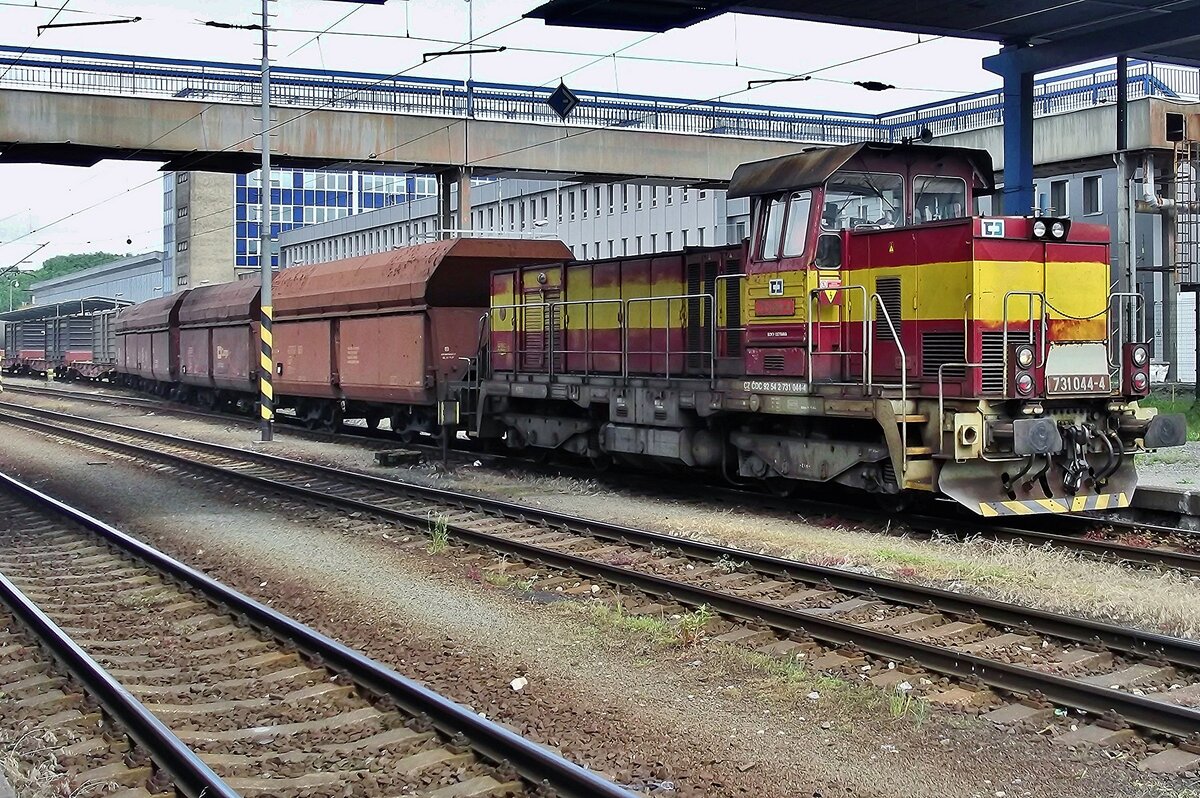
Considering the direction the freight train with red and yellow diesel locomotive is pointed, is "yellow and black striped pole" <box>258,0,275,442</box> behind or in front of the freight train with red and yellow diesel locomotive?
behind

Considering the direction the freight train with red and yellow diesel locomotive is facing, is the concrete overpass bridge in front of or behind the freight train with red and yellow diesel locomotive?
behind

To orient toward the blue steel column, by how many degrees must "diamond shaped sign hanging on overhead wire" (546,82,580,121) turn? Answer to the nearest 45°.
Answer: approximately 45° to its left

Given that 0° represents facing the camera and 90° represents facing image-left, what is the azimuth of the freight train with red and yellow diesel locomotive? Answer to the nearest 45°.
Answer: approximately 315°
